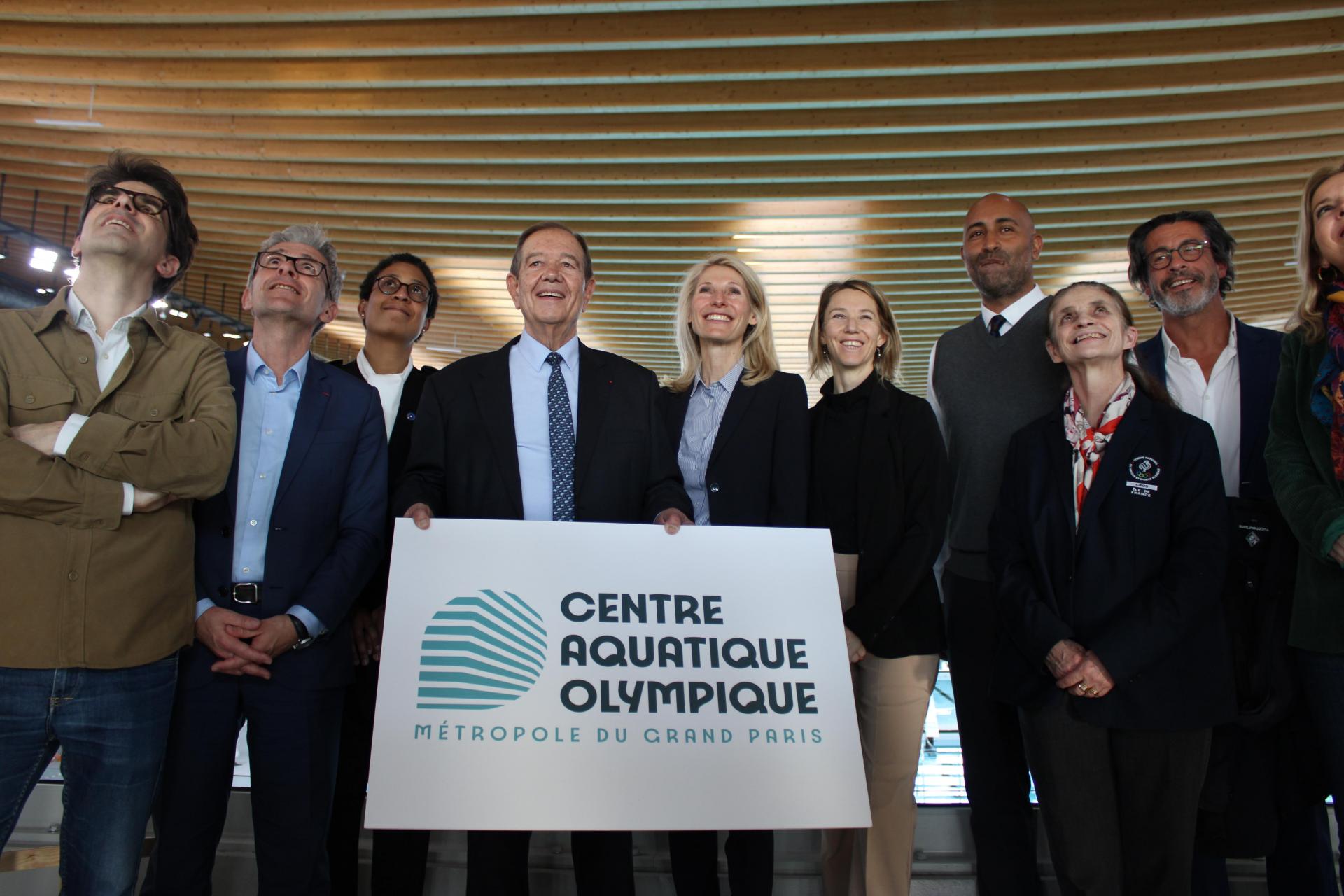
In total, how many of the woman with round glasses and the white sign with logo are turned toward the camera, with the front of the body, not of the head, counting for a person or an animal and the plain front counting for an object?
2

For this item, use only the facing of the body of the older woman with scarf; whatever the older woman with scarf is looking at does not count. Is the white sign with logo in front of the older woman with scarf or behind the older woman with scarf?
in front

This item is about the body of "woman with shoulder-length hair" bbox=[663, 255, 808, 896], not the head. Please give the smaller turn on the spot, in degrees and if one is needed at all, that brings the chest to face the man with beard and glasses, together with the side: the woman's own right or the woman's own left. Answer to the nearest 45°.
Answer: approximately 135° to the woman's own left

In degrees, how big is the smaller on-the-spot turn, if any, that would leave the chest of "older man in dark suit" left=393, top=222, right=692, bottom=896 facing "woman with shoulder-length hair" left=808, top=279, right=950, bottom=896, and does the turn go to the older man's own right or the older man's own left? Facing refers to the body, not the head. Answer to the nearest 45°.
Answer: approximately 90° to the older man's own left

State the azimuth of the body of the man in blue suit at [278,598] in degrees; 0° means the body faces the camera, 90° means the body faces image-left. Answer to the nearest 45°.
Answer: approximately 45°

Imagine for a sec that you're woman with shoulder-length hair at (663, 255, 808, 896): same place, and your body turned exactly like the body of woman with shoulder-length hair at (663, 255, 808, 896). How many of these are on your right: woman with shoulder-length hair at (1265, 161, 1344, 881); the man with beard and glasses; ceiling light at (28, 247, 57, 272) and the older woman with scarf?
1

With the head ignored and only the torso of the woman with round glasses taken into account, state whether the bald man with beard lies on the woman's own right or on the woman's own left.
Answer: on the woman's own left

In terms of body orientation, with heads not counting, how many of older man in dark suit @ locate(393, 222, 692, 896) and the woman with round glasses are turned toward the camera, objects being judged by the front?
2
